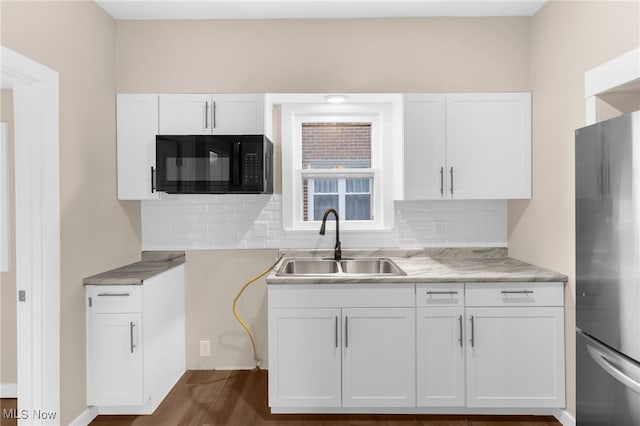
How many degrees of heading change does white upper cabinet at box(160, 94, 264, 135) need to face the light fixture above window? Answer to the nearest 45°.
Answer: approximately 90° to its left

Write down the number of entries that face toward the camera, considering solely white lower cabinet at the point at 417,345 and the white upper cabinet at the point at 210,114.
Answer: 2

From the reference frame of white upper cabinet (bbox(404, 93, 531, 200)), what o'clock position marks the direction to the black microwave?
The black microwave is roughly at 2 o'clock from the white upper cabinet.

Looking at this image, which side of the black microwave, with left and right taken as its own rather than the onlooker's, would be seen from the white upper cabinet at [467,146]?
left

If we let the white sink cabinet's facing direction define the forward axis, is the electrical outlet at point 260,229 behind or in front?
behind
